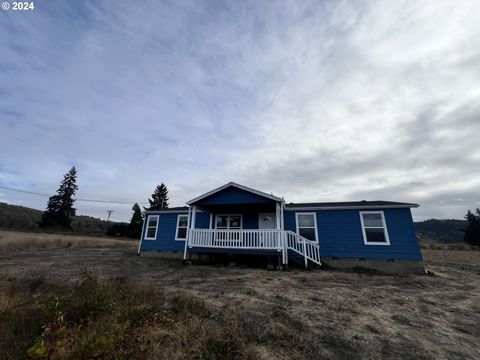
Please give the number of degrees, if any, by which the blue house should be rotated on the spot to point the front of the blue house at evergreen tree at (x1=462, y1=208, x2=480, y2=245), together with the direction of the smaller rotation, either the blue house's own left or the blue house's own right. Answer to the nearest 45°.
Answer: approximately 135° to the blue house's own left

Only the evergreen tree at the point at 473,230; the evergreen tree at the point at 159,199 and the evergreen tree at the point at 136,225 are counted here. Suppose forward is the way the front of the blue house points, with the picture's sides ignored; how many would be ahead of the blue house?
0

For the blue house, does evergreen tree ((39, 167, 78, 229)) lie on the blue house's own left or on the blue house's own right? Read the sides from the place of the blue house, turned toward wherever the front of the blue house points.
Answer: on the blue house's own right

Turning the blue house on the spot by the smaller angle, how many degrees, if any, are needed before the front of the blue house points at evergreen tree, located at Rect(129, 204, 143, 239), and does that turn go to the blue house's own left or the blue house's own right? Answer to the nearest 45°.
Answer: approximately 135° to the blue house's own right

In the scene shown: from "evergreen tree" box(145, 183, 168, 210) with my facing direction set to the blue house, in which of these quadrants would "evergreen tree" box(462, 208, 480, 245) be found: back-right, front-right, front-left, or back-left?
front-left

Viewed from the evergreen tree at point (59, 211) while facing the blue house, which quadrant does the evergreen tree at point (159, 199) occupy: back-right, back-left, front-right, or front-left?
front-left

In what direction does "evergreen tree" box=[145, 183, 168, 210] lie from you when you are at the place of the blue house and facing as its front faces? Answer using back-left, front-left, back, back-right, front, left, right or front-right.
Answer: back-right

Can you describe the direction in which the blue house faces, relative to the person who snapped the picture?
facing the viewer
